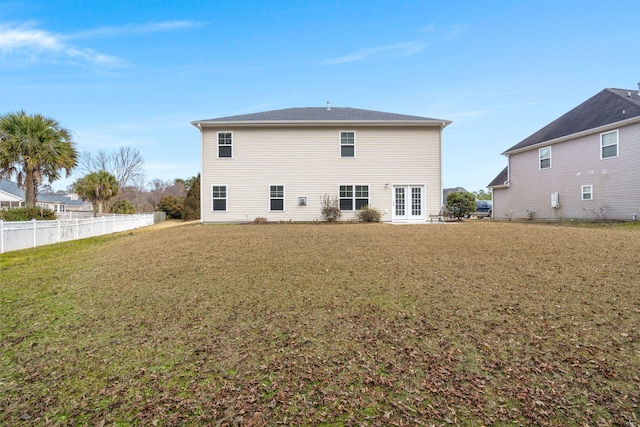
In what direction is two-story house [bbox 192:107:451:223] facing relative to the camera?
away from the camera

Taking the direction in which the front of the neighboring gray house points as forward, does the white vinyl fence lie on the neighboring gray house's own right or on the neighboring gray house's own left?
on the neighboring gray house's own left

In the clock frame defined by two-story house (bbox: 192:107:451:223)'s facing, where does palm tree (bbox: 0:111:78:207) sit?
The palm tree is roughly at 9 o'clock from the two-story house.

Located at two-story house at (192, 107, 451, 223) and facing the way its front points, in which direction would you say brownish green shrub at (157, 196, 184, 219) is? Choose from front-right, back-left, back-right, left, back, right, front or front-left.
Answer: front-left

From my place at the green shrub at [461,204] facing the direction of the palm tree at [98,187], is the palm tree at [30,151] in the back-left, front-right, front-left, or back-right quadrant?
front-left

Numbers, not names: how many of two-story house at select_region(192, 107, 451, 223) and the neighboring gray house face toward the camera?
0

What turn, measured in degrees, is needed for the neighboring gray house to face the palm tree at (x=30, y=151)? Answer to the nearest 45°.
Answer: approximately 90° to its left

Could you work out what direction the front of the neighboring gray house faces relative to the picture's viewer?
facing away from the viewer and to the left of the viewer

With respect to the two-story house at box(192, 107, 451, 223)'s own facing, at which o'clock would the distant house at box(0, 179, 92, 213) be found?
The distant house is roughly at 10 o'clock from the two-story house.

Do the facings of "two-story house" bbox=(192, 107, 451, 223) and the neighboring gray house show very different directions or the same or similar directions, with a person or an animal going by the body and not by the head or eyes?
same or similar directions

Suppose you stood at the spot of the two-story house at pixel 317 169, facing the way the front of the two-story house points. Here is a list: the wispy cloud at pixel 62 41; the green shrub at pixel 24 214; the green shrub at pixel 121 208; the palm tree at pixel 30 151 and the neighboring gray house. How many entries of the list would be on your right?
1
